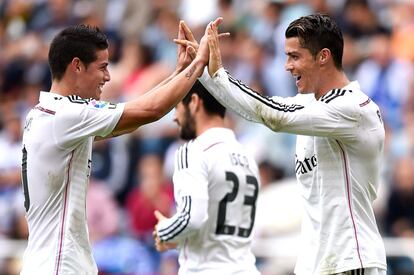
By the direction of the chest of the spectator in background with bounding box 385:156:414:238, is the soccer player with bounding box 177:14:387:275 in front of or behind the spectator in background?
in front

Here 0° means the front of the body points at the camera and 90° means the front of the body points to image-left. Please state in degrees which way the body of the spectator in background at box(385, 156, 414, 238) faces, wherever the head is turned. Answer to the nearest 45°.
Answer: approximately 0°

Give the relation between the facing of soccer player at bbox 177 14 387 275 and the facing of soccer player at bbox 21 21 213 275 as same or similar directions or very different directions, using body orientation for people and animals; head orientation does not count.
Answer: very different directions

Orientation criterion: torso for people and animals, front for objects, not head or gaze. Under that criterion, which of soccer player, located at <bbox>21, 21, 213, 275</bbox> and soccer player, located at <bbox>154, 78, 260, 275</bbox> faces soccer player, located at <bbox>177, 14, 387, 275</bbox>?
soccer player, located at <bbox>21, 21, 213, 275</bbox>

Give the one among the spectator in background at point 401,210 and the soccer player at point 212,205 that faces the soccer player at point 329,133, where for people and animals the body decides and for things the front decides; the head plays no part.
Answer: the spectator in background

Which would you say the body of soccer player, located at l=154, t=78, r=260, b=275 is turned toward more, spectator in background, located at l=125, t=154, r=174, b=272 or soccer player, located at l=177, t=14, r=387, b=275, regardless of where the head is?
the spectator in background

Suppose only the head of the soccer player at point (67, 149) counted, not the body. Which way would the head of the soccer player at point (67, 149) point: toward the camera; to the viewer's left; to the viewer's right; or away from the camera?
to the viewer's right

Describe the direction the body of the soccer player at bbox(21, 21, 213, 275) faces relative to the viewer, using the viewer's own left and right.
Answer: facing to the right of the viewer

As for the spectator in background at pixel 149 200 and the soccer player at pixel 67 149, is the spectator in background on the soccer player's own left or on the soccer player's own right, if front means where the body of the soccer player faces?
on the soccer player's own left

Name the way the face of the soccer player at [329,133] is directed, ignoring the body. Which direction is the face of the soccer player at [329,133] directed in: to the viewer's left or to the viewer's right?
to the viewer's left
